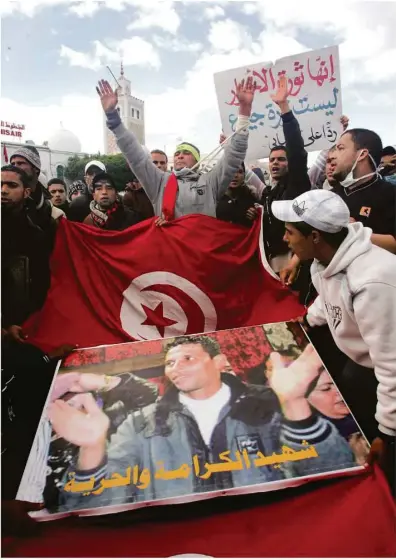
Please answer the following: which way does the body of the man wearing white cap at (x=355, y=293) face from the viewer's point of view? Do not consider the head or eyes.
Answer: to the viewer's left

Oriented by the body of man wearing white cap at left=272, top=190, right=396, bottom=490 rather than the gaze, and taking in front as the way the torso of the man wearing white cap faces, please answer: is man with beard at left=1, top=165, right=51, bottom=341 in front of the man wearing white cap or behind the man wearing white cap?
in front

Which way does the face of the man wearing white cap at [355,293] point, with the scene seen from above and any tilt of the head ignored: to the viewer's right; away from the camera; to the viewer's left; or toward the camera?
to the viewer's left

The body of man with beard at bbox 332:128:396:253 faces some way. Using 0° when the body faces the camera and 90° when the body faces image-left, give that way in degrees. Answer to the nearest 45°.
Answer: approximately 45°

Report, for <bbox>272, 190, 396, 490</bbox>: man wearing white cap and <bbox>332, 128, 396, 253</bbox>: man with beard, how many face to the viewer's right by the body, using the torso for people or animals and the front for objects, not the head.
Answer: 0
